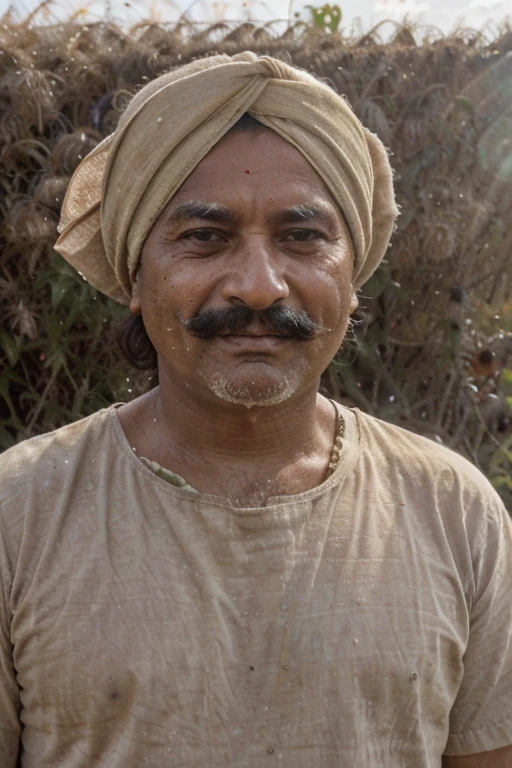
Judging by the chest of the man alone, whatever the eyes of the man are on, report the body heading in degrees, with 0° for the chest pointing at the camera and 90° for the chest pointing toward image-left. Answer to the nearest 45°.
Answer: approximately 0°
